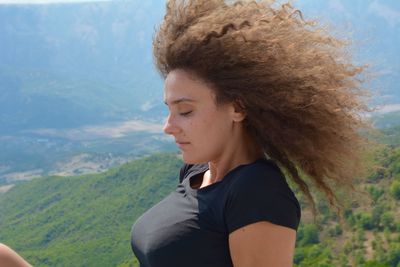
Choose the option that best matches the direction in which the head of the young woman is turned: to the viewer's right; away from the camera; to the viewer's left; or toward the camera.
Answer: to the viewer's left

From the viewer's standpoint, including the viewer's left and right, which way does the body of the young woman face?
facing to the left of the viewer
